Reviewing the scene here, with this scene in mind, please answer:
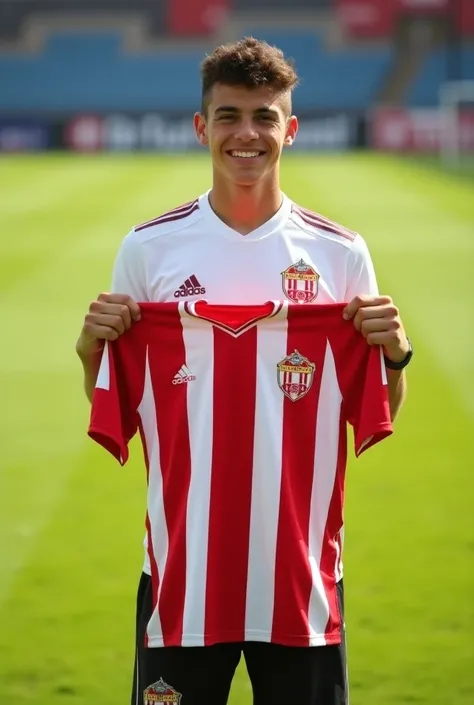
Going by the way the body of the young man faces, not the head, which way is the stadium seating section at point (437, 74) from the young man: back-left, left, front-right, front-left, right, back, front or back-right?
back

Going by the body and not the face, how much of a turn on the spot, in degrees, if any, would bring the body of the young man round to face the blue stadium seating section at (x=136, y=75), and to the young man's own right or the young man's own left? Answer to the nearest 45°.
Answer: approximately 180°

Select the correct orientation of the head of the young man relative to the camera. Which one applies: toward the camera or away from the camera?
toward the camera

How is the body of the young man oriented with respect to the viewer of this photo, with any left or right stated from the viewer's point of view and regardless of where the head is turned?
facing the viewer
